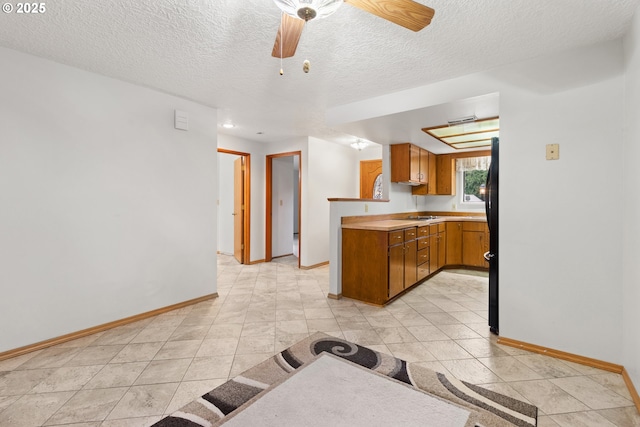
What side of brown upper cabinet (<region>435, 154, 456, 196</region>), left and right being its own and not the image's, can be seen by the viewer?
front

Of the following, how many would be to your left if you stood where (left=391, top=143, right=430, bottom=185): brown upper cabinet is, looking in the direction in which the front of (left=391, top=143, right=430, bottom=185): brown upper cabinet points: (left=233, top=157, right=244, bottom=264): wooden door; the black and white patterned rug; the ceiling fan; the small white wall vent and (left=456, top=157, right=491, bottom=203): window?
1

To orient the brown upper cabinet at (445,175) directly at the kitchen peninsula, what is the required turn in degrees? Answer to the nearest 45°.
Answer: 0° — it already faces it

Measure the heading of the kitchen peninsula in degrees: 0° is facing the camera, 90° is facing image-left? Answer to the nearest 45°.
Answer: approximately 315°

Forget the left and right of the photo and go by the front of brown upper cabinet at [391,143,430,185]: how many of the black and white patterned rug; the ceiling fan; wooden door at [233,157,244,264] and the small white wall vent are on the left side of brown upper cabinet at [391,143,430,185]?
0

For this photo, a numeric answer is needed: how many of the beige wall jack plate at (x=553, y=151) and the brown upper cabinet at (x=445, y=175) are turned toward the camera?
2

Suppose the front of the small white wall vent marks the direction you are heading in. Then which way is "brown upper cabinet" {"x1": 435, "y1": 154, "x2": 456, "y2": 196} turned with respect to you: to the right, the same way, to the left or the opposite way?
to the right

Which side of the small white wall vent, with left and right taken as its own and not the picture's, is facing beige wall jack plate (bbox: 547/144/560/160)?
front

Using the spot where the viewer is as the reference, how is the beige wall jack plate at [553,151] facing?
facing the viewer

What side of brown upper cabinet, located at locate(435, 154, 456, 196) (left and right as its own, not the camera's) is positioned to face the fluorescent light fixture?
front

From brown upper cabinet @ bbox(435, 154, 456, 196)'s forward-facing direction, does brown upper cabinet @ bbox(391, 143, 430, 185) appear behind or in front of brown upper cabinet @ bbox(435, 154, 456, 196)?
in front

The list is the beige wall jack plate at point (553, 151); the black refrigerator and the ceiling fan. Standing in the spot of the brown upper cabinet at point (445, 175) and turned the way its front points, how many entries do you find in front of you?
3

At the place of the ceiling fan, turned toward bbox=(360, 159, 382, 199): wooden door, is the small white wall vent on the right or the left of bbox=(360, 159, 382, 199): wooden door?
left

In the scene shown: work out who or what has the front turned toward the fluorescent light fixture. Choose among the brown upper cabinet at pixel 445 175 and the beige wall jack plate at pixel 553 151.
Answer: the brown upper cabinet

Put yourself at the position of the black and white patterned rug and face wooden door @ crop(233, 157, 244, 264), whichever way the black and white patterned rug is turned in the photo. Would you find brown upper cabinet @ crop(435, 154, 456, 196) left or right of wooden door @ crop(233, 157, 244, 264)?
right

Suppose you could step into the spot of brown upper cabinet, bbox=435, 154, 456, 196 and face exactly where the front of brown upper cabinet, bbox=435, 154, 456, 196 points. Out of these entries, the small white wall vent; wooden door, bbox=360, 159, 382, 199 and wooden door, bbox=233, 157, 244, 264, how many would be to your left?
0

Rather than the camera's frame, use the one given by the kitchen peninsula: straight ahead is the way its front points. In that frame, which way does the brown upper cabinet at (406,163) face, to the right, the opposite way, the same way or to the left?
the same way

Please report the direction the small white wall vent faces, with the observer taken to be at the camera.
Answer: facing the viewer and to the right of the viewer
